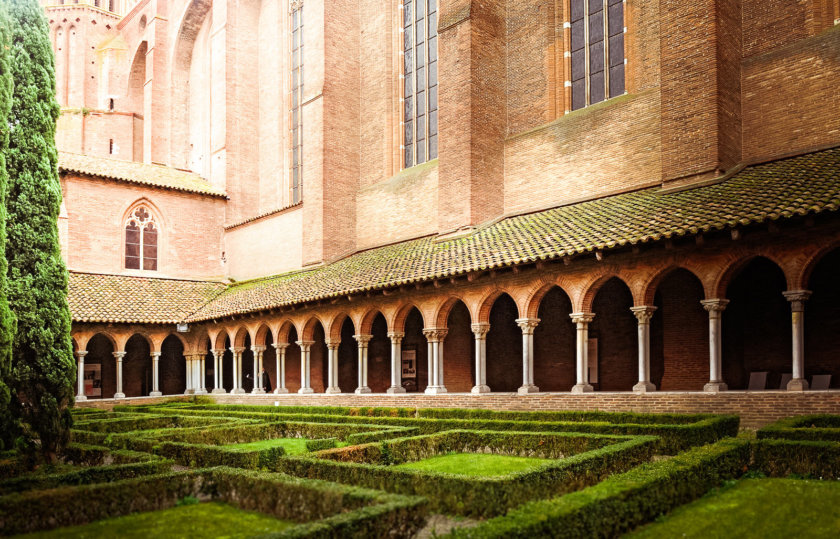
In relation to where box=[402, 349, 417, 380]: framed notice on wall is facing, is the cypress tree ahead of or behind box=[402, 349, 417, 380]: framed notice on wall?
ahead

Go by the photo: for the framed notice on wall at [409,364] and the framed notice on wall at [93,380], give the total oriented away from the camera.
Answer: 0

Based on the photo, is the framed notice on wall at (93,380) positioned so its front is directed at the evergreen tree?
yes

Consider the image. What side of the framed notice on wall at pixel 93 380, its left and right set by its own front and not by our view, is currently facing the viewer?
front

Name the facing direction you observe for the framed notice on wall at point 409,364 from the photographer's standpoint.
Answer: facing the viewer and to the left of the viewer

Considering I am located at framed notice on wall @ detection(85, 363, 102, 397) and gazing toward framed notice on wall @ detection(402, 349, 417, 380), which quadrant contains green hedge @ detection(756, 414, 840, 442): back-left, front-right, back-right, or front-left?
front-right

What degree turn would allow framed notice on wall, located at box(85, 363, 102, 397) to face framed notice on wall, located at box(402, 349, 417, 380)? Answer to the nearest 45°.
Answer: approximately 45° to its left

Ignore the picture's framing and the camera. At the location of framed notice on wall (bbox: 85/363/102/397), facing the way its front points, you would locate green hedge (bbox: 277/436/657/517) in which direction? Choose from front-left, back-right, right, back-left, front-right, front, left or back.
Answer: front

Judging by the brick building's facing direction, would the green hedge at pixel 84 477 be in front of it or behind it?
in front

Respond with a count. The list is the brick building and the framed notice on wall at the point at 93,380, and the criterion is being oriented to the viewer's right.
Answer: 0

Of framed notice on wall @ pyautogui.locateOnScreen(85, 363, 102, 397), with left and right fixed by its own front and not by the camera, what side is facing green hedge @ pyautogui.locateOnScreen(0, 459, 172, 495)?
front

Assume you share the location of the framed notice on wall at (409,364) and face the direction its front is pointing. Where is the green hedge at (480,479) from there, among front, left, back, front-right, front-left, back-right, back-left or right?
front-left

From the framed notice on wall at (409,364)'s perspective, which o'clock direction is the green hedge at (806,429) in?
The green hedge is roughly at 10 o'clock from the framed notice on wall.

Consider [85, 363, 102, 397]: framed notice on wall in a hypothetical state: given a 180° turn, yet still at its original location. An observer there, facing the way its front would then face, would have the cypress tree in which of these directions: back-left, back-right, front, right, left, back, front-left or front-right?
back

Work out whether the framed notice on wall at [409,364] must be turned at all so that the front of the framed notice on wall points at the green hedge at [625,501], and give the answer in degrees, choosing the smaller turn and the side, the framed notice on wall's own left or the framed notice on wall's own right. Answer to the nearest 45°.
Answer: approximately 45° to the framed notice on wall's own left
